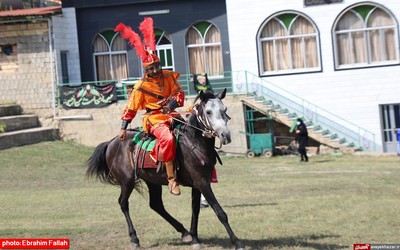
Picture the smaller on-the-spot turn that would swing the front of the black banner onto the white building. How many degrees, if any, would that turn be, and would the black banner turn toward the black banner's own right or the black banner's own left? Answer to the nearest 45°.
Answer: approximately 90° to the black banner's own left

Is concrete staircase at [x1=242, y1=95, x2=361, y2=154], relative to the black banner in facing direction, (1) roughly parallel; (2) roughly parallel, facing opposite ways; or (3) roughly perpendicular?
roughly perpendicular

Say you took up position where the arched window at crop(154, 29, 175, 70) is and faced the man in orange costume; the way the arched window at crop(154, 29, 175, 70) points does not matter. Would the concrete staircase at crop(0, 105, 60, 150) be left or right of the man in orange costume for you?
right

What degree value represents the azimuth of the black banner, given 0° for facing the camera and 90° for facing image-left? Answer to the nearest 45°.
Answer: approximately 0°

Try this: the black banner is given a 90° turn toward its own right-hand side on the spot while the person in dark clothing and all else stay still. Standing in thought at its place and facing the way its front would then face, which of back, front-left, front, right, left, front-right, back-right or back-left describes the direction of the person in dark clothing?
back-left

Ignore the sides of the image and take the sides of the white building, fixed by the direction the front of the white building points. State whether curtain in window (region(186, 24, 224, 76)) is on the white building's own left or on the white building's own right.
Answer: on the white building's own right

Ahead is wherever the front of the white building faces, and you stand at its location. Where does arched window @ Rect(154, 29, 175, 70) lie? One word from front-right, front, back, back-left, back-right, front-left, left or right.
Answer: right

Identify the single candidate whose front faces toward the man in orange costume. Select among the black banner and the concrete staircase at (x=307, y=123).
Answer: the black banner

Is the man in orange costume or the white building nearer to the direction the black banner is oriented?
the man in orange costume

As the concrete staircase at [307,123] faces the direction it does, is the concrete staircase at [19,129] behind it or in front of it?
behind

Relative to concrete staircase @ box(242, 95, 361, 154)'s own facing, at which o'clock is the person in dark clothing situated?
The person in dark clothing is roughly at 3 o'clock from the concrete staircase.

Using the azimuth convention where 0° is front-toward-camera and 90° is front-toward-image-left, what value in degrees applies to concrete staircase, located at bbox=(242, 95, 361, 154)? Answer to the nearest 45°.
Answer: approximately 270°
